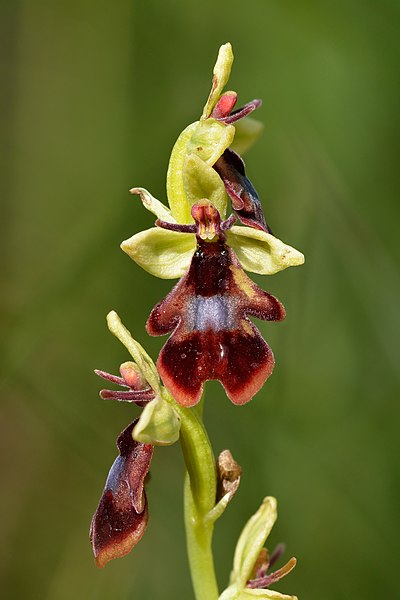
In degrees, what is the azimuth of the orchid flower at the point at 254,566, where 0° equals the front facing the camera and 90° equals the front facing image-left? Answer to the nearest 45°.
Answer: approximately 270°
